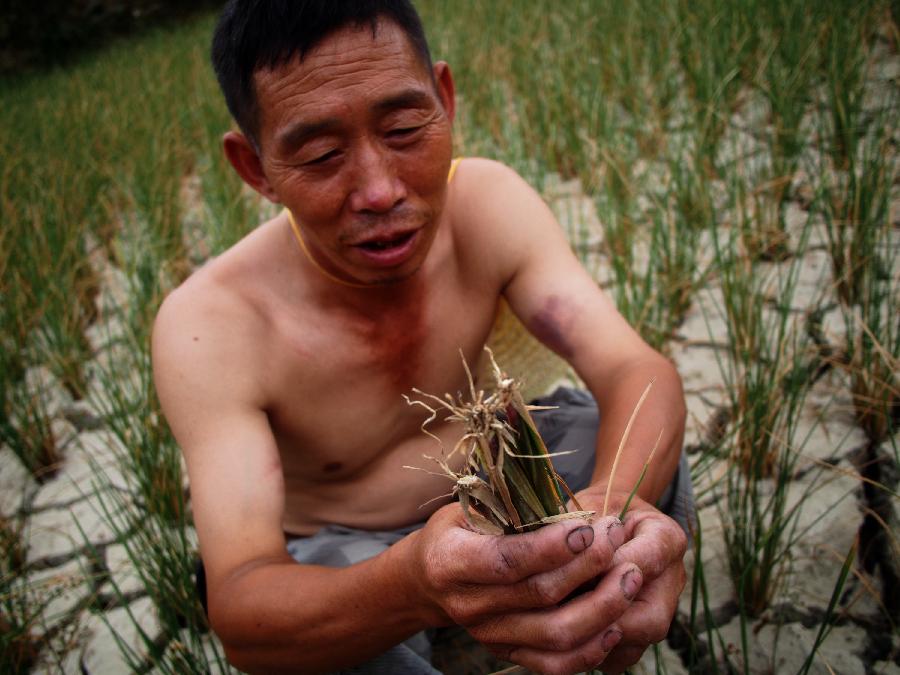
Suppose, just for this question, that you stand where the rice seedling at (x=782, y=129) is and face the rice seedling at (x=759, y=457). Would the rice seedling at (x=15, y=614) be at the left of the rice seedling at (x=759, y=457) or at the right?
right

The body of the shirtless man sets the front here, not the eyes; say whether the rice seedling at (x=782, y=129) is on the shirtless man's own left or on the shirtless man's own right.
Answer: on the shirtless man's own left

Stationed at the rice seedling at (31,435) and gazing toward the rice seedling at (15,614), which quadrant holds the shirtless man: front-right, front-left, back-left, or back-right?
front-left

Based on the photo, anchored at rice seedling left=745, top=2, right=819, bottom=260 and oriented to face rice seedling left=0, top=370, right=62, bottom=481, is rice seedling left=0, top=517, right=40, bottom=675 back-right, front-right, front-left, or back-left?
front-left

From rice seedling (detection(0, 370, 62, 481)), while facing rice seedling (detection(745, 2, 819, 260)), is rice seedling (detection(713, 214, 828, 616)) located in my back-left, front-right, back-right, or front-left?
front-right

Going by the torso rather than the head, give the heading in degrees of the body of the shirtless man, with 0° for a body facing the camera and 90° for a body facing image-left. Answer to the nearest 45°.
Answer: approximately 315°

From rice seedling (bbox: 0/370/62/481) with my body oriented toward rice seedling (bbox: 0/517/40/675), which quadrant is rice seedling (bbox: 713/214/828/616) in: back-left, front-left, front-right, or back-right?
front-left
